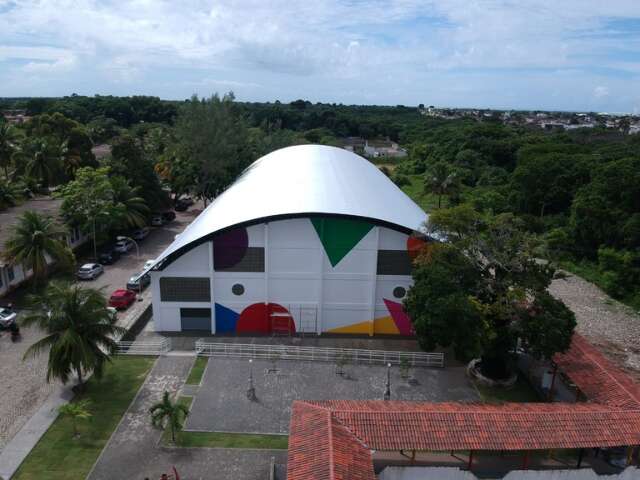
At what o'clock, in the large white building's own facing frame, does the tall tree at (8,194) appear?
The tall tree is roughly at 4 o'clock from the large white building.

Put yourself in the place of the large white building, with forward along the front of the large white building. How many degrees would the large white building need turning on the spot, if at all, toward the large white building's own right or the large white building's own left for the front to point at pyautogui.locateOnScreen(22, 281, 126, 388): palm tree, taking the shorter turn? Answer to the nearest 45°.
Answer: approximately 45° to the large white building's own right

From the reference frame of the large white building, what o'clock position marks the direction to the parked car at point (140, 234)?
The parked car is roughly at 3 o'clock from the large white building.

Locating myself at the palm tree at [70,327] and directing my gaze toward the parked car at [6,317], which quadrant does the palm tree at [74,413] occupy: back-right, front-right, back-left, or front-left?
back-left

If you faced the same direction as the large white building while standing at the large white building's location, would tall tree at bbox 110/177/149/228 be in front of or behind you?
behind

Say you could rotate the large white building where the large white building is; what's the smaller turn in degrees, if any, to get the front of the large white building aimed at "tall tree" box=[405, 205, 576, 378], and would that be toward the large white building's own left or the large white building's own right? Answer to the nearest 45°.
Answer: approximately 45° to the large white building's own left

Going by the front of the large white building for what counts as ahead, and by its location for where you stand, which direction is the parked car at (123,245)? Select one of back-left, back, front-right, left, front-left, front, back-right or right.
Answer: back-right

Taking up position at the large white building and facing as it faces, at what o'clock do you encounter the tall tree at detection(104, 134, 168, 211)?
The tall tree is roughly at 5 o'clock from the large white building.

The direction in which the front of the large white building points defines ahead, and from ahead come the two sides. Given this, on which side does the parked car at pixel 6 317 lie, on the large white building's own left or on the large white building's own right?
on the large white building's own right

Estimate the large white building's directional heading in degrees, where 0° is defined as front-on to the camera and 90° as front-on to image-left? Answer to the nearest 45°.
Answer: approximately 0°

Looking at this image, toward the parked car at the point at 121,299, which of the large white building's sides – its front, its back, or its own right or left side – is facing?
right
